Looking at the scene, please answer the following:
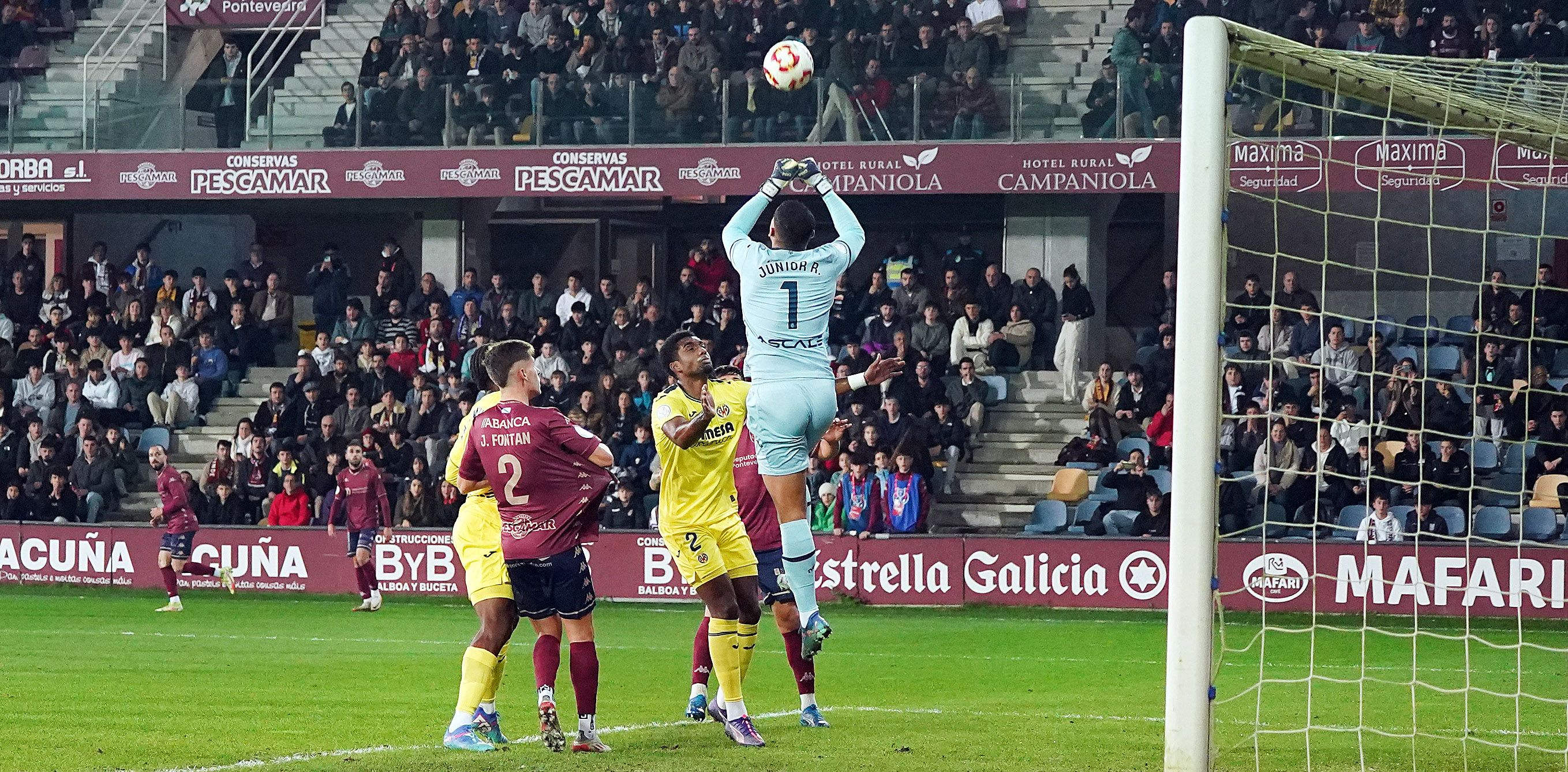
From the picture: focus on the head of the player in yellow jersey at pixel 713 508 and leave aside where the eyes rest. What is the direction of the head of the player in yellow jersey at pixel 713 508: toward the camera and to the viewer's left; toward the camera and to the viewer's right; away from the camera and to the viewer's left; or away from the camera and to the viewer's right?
toward the camera and to the viewer's right

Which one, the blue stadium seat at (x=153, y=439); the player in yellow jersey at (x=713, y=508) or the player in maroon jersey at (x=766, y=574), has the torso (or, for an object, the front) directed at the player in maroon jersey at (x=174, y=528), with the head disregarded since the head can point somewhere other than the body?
the blue stadium seat

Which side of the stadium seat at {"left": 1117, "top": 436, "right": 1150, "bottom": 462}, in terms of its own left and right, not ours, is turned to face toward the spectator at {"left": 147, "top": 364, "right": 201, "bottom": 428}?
right

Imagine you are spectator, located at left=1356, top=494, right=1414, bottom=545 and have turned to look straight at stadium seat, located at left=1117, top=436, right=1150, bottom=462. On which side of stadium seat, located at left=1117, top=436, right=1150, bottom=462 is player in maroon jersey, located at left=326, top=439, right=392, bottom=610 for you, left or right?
left

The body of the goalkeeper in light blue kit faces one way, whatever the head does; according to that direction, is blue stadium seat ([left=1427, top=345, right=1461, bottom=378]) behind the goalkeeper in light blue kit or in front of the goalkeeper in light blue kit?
in front

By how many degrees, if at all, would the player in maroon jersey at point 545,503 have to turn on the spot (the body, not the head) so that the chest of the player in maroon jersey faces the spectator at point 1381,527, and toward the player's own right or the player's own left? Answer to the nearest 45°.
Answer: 0° — they already face them

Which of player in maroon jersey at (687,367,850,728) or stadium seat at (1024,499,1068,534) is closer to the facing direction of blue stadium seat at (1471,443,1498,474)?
the player in maroon jersey

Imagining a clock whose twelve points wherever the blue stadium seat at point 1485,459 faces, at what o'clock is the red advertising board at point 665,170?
The red advertising board is roughly at 3 o'clock from the blue stadium seat.

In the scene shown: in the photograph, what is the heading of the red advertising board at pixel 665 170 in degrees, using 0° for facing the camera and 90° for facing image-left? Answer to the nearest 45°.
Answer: approximately 0°

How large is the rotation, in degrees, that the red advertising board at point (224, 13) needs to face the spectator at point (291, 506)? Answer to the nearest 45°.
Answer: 0° — it already faces them

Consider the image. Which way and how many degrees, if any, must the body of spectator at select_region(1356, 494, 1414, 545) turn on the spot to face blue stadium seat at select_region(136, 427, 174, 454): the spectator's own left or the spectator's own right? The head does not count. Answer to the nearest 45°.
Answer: approximately 90° to the spectator's own right

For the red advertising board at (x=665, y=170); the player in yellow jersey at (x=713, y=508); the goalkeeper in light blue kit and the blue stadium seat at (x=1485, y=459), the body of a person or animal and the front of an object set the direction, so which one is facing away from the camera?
the goalkeeper in light blue kit
